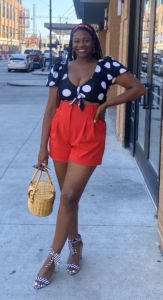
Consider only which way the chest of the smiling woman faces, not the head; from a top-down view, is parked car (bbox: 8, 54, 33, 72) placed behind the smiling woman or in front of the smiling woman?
behind

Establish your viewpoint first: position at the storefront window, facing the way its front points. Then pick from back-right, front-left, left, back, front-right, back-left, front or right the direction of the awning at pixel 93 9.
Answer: right

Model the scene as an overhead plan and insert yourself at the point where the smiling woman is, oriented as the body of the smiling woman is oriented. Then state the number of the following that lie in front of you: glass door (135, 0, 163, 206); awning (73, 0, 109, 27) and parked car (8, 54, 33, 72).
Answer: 0

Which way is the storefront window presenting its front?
to the viewer's left

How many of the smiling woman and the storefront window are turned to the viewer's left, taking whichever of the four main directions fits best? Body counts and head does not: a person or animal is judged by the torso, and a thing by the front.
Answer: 1

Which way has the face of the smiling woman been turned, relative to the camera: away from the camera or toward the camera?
toward the camera

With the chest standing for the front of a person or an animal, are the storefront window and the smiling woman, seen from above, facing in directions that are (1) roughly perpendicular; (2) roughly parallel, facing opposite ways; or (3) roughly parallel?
roughly perpendicular

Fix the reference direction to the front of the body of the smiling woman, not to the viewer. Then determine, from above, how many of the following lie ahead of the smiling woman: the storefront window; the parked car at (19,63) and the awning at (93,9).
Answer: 0

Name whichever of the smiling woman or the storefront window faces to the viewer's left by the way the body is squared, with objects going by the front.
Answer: the storefront window

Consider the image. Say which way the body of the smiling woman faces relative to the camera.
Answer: toward the camera

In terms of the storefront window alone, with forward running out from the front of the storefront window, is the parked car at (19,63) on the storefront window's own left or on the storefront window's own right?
on the storefront window's own right

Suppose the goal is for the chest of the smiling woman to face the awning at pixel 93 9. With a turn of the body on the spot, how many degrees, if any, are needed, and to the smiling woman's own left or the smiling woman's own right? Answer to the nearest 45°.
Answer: approximately 180°
